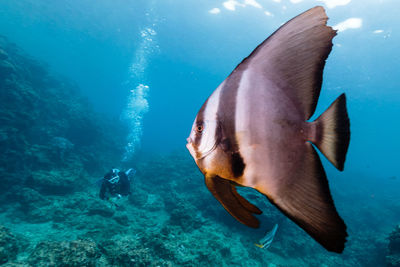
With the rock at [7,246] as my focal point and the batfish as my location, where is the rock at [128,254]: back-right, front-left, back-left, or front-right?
front-right

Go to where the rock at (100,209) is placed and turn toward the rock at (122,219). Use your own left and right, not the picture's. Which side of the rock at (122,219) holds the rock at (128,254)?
right

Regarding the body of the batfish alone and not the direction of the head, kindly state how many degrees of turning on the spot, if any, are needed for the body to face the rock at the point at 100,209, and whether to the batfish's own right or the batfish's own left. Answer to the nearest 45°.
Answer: approximately 45° to the batfish's own right

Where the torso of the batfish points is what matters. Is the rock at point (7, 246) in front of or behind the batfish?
in front

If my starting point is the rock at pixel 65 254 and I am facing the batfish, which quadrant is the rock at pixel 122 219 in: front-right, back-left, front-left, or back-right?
back-left

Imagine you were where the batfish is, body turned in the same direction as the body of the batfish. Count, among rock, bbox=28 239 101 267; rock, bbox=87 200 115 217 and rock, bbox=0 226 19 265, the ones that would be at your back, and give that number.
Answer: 0

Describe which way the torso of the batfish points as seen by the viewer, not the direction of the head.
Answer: to the viewer's left

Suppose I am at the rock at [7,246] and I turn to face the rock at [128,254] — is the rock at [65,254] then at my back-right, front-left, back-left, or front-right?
front-right

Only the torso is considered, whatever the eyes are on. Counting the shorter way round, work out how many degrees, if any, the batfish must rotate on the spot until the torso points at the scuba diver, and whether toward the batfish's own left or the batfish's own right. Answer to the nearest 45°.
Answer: approximately 45° to the batfish's own right
